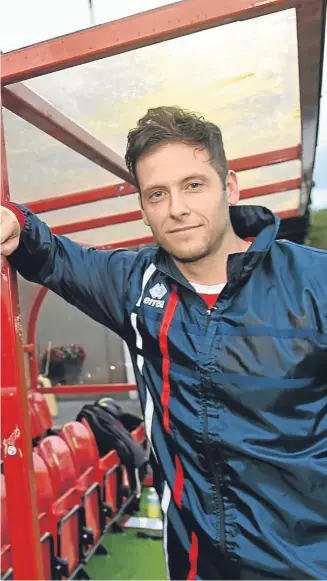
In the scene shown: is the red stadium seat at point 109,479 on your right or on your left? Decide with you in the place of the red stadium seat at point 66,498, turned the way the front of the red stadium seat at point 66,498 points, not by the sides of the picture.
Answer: on your left

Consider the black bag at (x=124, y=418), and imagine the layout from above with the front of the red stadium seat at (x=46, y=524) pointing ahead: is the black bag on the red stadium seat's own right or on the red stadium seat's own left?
on the red stadium seat's own left

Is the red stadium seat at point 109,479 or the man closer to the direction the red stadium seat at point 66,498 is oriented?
the man

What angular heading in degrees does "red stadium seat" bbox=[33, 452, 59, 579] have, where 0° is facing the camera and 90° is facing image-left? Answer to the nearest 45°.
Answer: approximately 315°

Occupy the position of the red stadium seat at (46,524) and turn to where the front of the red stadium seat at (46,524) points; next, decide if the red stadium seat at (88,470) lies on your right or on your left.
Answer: on your left

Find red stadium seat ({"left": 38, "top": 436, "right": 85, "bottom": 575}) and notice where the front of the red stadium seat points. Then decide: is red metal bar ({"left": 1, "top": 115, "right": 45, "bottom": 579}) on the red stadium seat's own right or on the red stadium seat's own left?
on the red stadium seat's own right

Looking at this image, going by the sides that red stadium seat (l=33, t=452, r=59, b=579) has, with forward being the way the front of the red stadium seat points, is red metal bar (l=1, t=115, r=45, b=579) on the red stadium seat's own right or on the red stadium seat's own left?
on the red stadium seat's own right
